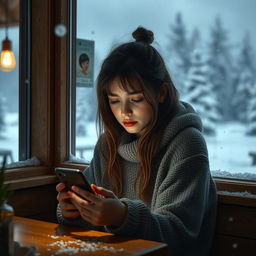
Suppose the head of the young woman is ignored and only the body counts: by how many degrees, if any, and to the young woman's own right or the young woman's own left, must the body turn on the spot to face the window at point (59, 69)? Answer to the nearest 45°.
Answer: approximately 90° to the young woman's own right

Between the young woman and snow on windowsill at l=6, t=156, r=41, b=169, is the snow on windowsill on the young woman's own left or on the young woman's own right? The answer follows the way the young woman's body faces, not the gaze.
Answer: on the young woman's own right

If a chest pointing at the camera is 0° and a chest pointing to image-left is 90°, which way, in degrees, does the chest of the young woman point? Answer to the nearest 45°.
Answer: approximately 45°

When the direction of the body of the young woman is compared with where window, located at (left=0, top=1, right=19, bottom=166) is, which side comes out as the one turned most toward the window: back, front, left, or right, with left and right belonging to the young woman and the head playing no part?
right

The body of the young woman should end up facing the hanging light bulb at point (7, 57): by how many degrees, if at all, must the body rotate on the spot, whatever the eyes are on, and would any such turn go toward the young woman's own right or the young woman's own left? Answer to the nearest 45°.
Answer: approximately 90° to the young woman's own right
